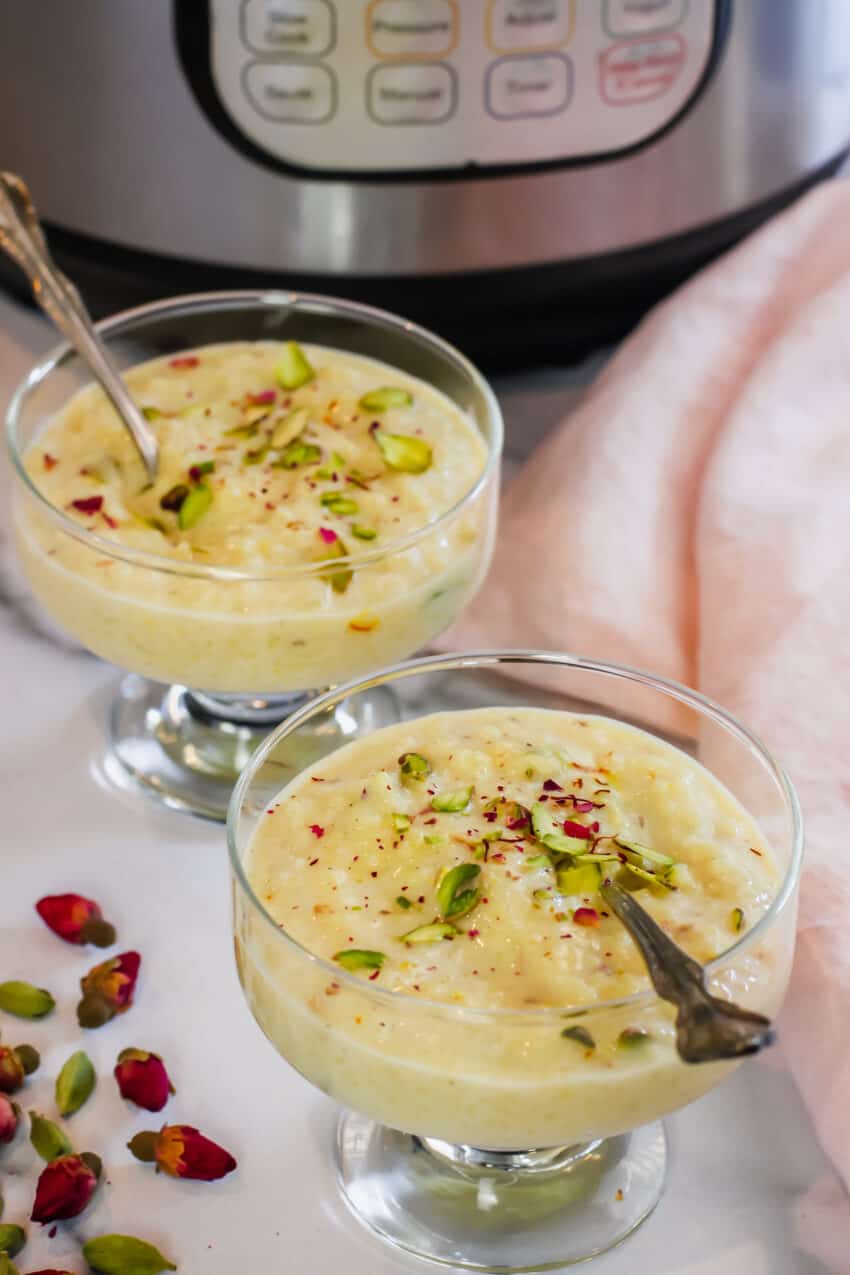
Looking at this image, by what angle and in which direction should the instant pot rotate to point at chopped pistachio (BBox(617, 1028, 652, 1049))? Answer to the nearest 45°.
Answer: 0° — it already faces it

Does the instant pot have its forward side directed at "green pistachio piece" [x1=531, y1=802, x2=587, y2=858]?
yes

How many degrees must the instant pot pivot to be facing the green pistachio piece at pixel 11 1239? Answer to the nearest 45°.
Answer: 0° — it already faces it

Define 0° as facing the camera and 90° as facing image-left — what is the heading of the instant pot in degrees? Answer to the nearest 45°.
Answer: approximately 0°

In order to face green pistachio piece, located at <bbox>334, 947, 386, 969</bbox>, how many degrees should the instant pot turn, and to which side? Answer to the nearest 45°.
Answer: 0° — it already faces it

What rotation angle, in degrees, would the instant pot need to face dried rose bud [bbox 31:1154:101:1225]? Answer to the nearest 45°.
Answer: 0° — it already faces it

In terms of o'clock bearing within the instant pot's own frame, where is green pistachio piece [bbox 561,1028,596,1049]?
The green pistachio piece is roughly at 12 o'clock from the instant pot.
